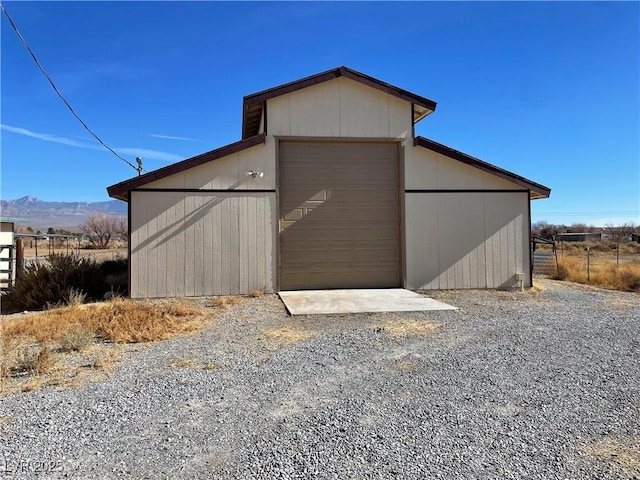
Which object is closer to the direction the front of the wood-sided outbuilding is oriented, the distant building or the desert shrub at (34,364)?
the desert shrub

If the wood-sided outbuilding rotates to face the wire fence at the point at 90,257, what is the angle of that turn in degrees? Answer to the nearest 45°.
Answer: approximately 135° to its right

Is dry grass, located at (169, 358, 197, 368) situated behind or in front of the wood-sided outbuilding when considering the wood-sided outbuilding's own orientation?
in front

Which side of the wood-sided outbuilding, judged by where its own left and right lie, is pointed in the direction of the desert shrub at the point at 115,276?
right

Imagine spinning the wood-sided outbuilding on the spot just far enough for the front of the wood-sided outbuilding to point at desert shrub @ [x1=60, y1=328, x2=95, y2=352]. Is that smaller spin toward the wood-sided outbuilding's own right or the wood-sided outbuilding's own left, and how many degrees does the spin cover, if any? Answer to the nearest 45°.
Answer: approximately 45° to the wood-sided outbuilding's own right

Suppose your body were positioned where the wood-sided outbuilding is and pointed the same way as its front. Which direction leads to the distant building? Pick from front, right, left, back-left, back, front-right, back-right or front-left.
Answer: back-left

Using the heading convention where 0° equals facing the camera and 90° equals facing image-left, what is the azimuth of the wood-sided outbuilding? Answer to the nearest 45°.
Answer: approximately 0°

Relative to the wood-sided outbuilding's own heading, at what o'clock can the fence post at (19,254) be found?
The fence post is roughly at 3 o'clock from the wood-sided outbuilding.

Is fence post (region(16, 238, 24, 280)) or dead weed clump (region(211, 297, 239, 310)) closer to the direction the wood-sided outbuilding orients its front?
the dead weed clump

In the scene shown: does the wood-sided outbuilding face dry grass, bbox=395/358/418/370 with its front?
yes
